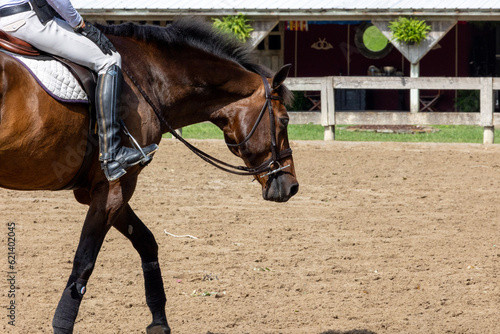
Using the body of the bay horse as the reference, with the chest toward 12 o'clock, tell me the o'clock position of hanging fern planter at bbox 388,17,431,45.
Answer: The hanging fern planter is roughly at 10 o'clock from the bay horse.

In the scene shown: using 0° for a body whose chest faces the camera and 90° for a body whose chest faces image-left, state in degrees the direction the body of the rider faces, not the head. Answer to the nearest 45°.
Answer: approximately 270°

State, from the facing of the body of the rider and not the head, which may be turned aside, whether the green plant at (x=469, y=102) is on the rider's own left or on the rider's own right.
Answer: on the rider's own left

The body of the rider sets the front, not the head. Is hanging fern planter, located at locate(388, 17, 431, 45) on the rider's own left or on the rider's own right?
on the rider's own left

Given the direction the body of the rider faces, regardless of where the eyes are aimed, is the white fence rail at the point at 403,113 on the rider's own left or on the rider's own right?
on the rider's own left

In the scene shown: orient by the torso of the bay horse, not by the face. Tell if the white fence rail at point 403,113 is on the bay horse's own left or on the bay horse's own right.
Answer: on the bay horse's own left

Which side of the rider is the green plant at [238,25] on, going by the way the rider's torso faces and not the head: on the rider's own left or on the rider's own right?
on the rider's own left

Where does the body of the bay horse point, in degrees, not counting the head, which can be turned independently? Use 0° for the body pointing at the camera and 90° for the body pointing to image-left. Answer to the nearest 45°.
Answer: approximately 270°
